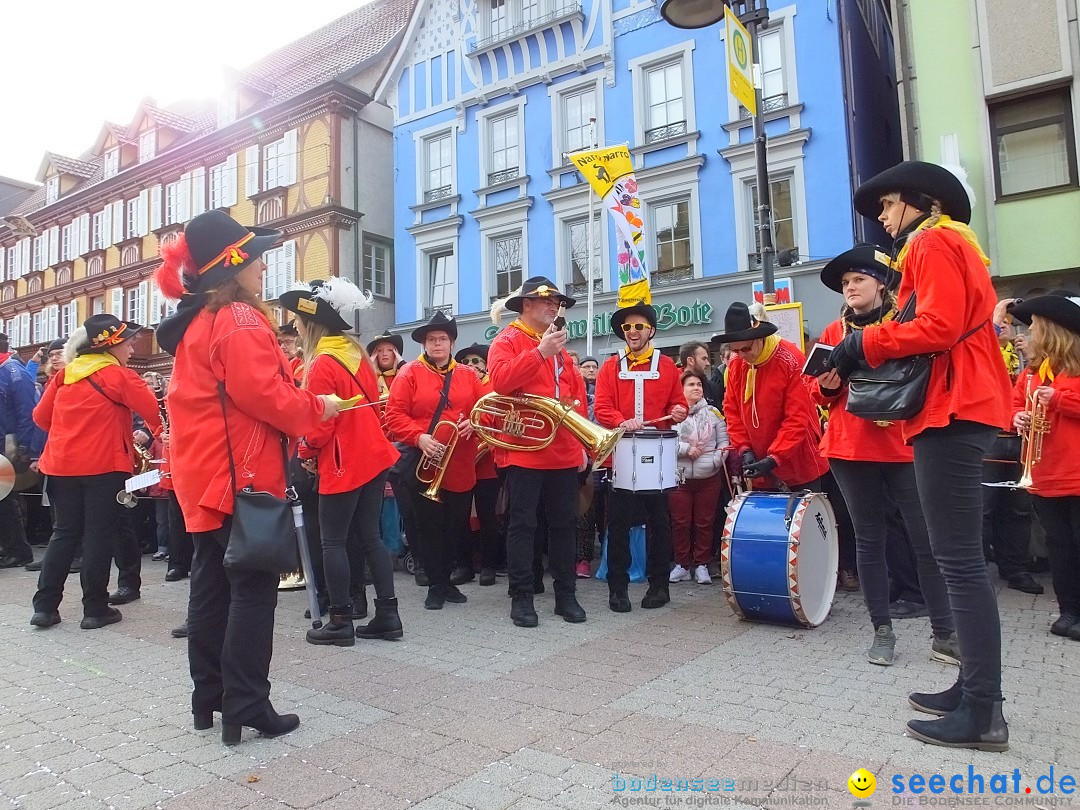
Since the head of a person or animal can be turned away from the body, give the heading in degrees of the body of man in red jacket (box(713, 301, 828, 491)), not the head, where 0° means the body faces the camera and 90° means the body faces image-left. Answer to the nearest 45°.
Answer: approximately 45°

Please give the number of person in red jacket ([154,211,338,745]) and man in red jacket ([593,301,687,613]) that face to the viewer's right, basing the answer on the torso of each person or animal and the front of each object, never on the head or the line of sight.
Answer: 1

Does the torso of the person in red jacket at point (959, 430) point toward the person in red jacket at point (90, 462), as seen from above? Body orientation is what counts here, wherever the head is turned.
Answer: yes

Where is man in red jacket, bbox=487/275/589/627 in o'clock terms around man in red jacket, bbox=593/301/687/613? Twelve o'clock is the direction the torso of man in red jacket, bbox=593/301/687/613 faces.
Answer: man in red jacket, bbox=487/275/589/627 is roughly at 2 o'clock from man in red jacket, bbox=593/301/687/613.

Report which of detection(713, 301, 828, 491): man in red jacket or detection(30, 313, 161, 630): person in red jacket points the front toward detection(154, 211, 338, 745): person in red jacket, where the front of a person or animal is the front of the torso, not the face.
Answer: the man in red jacket

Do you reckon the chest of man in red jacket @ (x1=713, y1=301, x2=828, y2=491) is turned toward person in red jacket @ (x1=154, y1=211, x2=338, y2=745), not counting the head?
yes
